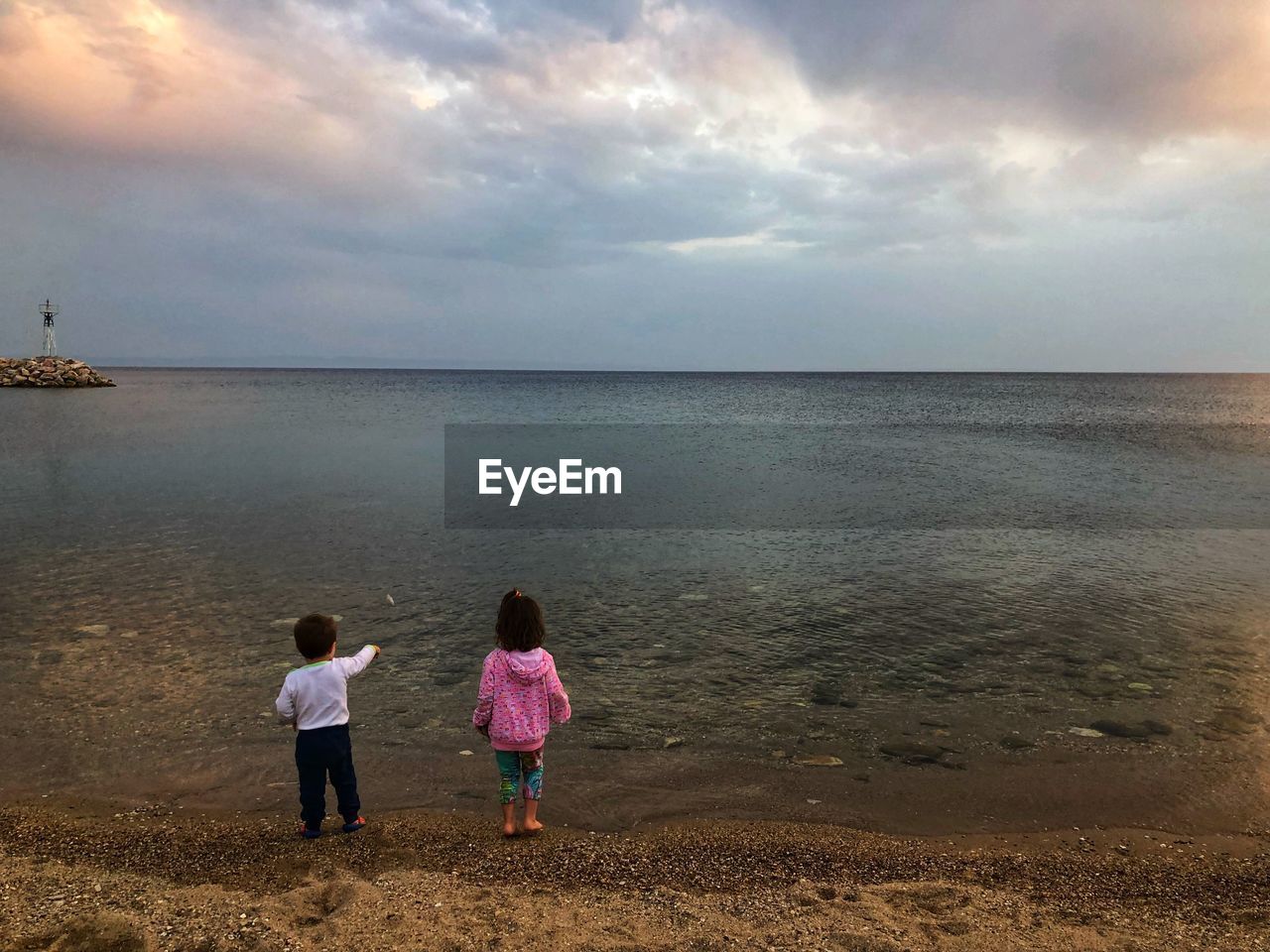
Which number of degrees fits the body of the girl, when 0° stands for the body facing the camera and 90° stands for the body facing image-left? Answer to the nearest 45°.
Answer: approximately 180°

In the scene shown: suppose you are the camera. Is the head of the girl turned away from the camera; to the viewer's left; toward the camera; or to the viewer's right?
away from the camera

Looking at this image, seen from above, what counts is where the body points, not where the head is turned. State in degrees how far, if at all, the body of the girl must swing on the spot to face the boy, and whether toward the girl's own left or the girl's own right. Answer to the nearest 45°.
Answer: approximately 90° to the girl's own left
